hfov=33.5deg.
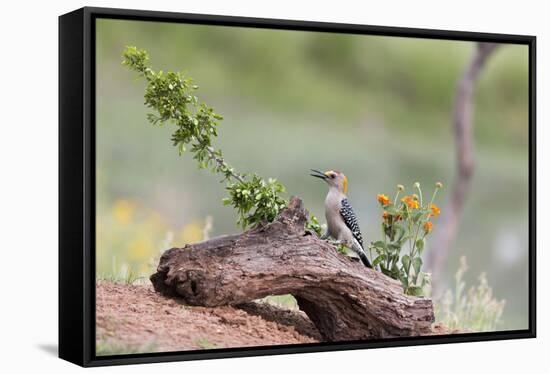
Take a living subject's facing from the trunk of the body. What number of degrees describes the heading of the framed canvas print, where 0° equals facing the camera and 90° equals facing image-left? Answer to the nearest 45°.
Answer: approximately 315°
